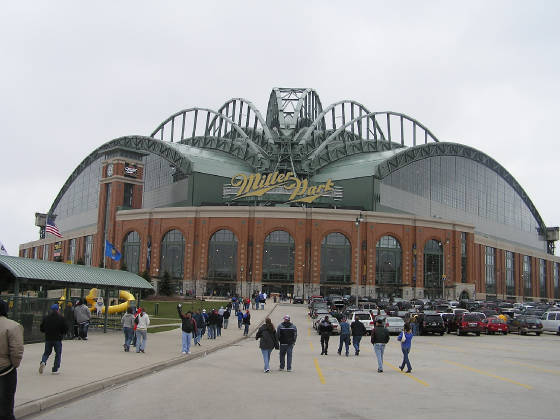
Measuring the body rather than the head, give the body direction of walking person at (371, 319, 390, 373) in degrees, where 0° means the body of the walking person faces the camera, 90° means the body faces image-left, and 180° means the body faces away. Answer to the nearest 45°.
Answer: approximately 180°

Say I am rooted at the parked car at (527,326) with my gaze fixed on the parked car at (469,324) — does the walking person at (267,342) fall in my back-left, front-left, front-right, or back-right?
front-left

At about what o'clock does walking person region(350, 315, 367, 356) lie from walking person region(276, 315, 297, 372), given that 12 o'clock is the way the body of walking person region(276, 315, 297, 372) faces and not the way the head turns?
walking person region(350, 315, 367, 356) is roughly at 1 o'clock from walking person region(276, 315, 297, 372).

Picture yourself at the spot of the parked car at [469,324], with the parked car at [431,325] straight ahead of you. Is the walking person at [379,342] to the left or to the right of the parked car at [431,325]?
left

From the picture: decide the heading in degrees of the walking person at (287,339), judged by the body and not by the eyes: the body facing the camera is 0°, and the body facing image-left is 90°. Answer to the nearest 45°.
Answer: approximately 180°

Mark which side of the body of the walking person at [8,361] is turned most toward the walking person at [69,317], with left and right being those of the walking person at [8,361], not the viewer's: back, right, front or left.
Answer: front

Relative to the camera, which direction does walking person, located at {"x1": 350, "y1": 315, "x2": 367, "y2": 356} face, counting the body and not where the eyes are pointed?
away from the camera

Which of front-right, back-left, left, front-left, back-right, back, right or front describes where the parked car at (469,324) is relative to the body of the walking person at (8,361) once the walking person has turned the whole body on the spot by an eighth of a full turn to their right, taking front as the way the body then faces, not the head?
front

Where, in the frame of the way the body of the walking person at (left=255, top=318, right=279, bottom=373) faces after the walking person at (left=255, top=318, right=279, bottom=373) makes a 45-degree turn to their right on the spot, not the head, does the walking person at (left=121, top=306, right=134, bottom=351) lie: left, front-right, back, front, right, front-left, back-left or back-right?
left

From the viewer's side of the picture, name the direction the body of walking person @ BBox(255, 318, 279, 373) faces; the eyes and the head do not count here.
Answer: away from the camera

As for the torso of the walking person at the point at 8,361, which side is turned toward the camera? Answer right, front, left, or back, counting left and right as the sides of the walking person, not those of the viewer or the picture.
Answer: back
